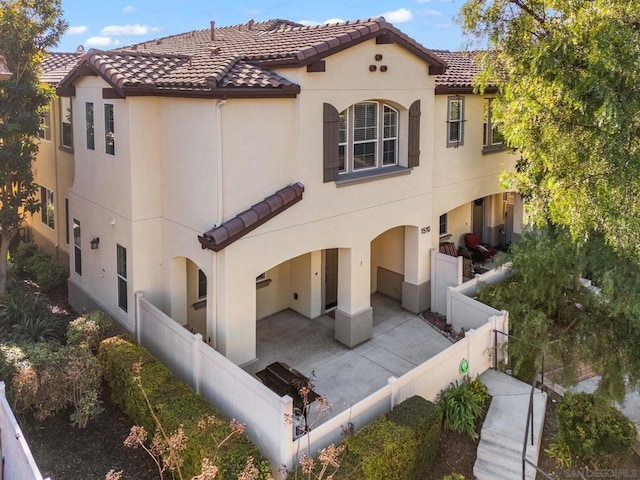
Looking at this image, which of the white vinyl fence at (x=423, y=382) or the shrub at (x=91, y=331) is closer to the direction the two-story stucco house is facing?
the white vinyl fence

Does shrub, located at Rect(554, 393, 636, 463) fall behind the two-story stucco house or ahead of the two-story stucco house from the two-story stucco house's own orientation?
ahead

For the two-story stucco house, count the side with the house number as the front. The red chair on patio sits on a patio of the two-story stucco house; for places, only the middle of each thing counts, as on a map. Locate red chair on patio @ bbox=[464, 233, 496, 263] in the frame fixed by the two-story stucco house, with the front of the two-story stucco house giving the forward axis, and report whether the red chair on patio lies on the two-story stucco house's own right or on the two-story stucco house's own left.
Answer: on the two-story stucco house's own left

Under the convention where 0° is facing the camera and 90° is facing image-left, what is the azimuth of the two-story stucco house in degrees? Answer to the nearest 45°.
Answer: approximately 315°

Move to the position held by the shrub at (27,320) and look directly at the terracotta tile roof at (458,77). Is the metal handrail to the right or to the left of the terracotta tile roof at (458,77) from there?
right

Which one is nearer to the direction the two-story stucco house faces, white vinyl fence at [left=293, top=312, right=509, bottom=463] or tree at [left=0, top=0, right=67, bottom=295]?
the white vinyl fence

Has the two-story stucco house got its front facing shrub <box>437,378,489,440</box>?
yes
